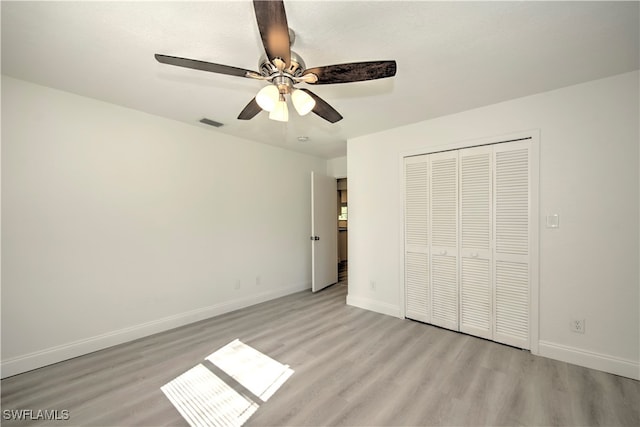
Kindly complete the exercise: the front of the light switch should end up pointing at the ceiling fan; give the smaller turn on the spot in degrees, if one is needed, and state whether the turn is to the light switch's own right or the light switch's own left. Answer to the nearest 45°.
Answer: approximately 45° to the light switch's own right

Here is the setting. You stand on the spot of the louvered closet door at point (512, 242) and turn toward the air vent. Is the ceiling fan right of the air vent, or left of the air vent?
left

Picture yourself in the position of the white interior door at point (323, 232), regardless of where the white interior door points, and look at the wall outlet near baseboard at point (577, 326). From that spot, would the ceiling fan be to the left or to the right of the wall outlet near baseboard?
right

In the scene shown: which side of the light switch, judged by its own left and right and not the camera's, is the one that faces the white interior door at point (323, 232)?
right

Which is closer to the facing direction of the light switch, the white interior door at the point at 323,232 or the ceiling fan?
the ceiling fan

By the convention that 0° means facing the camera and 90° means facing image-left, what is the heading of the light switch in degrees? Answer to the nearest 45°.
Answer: approximately 0°

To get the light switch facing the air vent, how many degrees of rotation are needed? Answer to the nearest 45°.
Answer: approximately 45° to its right
